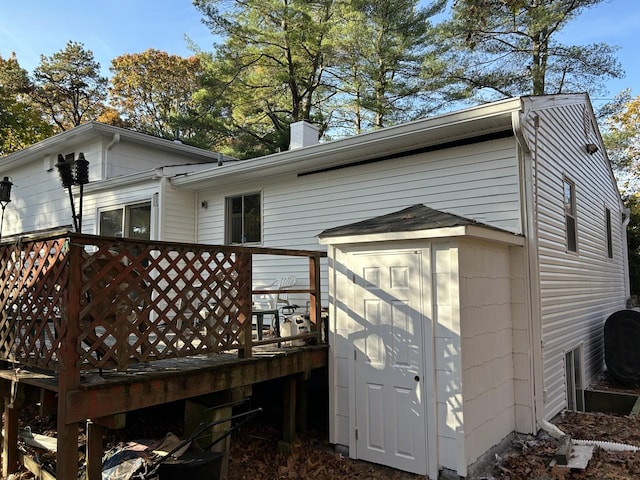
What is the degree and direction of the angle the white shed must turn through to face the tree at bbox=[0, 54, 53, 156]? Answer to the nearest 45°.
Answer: approximately 90° to its right

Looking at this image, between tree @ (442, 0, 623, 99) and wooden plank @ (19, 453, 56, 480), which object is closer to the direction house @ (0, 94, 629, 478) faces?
the tree

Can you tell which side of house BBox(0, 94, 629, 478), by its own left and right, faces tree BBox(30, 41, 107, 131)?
left

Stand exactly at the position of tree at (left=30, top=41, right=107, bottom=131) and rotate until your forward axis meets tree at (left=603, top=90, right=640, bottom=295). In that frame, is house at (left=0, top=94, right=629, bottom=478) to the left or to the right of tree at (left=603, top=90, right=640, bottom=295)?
right

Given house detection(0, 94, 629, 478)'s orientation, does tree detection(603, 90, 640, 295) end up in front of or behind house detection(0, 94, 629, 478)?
in front

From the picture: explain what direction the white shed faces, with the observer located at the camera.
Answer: facing the viewer and to the left of the viewer

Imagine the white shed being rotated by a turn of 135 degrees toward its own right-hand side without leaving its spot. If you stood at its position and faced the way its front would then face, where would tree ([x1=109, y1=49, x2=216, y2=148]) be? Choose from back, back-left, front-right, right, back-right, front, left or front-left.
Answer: front-left

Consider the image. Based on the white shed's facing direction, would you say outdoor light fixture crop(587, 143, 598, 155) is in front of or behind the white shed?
behind

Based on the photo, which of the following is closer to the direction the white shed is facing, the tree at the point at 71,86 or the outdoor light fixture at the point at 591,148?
the tree
